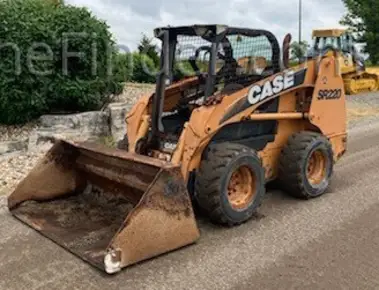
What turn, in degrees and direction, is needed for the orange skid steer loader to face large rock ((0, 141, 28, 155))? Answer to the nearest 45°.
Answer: approximately 90° to its right

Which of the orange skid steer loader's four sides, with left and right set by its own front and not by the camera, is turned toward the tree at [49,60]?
right

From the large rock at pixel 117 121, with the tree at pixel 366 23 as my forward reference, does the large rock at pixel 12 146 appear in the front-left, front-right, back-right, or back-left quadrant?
back-left

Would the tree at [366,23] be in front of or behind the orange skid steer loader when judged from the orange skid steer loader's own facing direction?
behind

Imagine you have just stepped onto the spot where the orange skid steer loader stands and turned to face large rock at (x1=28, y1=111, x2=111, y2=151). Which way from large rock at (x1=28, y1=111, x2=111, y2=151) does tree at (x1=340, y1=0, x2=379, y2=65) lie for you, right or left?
right

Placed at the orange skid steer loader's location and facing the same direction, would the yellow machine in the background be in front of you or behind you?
behind
